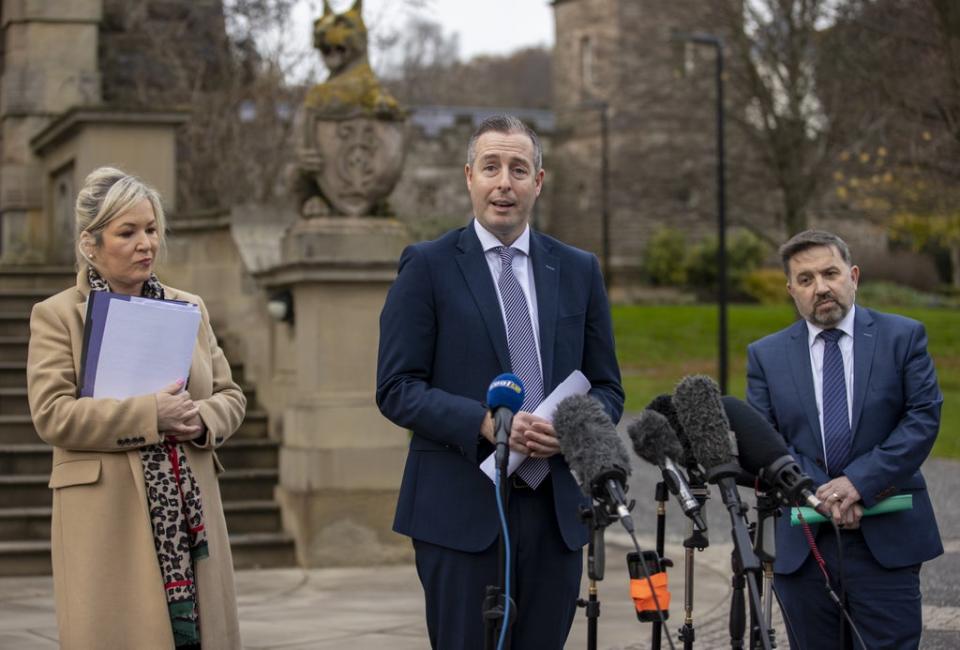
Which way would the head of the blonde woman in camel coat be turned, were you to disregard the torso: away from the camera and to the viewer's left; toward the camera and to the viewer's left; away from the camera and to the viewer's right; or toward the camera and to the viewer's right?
toward the camera and to the viewer's right

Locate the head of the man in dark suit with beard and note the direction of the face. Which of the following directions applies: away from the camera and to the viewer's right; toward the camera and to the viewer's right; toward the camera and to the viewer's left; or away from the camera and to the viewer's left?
toward the camera and to the viewer's left

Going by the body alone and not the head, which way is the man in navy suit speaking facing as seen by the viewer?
toward the camera

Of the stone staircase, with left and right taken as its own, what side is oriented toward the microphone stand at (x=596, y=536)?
front

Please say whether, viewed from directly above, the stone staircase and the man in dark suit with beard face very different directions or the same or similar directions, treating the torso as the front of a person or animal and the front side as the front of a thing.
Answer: same or similar directions

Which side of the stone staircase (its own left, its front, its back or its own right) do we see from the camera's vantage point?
front

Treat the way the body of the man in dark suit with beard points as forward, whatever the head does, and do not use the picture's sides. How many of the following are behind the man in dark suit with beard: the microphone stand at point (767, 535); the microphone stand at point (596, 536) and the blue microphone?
0

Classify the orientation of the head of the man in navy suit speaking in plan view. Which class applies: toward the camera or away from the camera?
toward the camera

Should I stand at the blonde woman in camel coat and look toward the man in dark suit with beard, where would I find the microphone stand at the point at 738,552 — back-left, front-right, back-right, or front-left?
front-right

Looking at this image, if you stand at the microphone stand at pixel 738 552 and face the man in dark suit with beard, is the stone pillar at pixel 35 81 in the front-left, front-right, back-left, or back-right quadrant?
front-left

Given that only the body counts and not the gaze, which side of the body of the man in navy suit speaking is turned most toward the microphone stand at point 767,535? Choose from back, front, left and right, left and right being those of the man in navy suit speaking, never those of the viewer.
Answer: left

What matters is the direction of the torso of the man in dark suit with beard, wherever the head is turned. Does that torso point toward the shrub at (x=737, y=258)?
no

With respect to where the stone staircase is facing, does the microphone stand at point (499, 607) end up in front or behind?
in front

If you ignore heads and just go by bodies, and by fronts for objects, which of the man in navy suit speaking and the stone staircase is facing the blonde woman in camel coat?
the stone staircase

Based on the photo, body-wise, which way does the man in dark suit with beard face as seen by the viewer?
toward the camera

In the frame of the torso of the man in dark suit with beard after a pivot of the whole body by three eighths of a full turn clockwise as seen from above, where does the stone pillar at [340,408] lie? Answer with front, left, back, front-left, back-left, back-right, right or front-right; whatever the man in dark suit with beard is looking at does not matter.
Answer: front

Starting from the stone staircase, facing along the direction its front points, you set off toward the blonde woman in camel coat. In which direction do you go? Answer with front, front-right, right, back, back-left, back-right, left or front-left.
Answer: front

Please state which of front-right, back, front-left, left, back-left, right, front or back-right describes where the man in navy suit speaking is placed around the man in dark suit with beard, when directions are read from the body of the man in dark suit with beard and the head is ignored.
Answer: front-right

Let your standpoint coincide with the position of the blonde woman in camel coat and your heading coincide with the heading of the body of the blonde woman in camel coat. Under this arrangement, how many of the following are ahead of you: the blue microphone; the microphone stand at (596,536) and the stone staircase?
2
